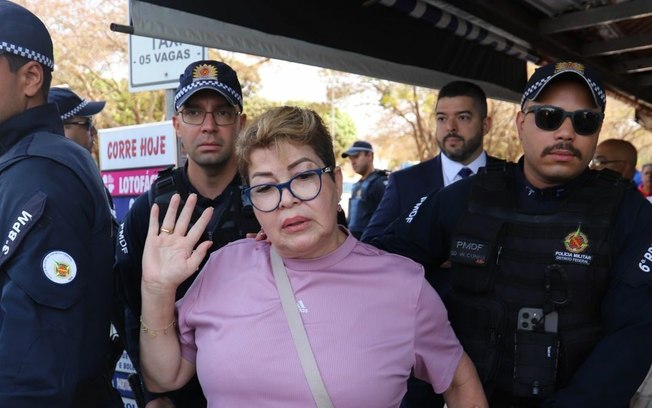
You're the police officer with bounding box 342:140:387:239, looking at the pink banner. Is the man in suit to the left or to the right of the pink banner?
left

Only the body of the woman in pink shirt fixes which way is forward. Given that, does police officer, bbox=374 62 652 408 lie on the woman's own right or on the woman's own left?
on the woman's own left

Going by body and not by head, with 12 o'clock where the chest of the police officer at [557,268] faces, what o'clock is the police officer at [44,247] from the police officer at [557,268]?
the police officer at [44,247] is roughly at 2 o'clock from the police officer at [557,268].

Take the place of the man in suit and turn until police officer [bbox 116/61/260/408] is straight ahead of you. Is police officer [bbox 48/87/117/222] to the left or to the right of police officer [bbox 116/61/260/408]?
right

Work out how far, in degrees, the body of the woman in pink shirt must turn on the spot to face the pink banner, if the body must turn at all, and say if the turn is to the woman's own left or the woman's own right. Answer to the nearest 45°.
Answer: approximately 135° to the woman's own right
